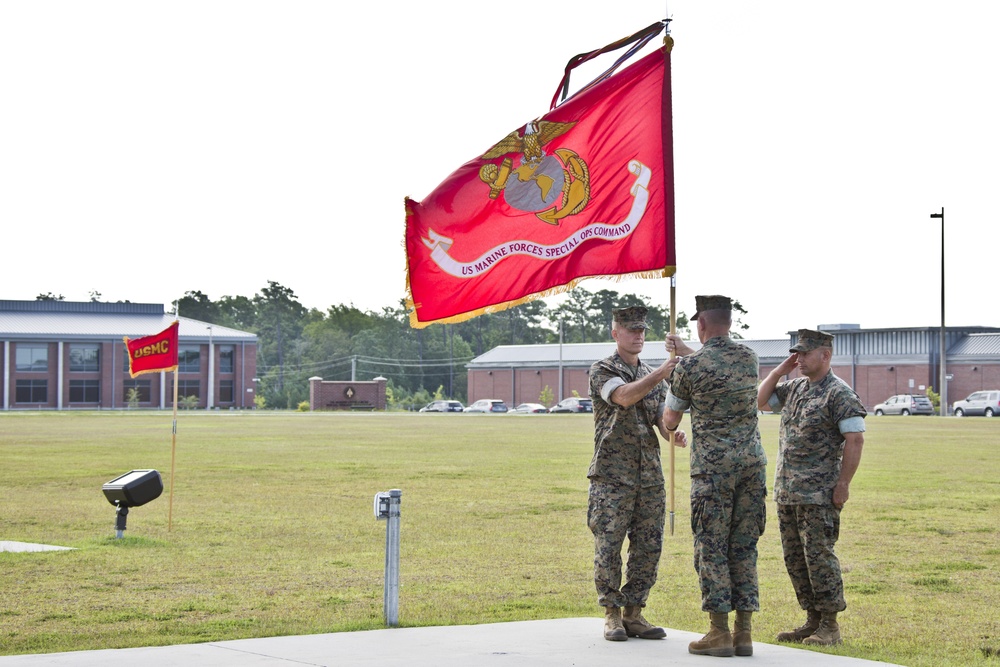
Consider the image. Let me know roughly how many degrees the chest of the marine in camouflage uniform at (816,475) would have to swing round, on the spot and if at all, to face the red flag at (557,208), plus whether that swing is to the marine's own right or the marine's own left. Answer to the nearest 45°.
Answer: approximately 45° to the marine's own right

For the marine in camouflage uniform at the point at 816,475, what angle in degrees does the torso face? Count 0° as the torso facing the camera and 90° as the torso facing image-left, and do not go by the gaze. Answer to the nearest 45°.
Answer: approximately 45°

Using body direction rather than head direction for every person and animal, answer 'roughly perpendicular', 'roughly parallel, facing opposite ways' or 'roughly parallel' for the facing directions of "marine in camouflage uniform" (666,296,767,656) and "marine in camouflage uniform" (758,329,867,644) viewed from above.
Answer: roughly perpendicular

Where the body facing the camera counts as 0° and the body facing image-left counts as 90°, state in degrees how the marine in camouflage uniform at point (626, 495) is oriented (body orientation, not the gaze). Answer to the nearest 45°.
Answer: approximately 315°

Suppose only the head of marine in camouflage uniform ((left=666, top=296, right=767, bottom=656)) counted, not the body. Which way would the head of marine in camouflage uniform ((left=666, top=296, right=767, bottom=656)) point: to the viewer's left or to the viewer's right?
to the viewer's left

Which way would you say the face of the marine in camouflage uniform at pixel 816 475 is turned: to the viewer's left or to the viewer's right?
to the viewer's left

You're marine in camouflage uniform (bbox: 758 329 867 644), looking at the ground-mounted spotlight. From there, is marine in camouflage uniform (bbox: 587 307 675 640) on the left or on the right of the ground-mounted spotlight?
left

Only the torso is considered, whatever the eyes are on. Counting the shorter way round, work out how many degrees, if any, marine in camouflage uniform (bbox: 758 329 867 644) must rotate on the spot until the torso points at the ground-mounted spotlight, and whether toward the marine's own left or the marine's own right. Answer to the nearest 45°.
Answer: approximately 90° to the marine's own right

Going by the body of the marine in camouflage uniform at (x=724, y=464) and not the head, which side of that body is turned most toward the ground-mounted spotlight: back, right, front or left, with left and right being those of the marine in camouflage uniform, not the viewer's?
front

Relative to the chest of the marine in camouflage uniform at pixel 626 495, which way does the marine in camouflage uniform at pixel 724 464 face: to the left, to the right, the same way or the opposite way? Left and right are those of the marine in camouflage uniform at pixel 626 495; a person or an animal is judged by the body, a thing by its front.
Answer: the opposite way

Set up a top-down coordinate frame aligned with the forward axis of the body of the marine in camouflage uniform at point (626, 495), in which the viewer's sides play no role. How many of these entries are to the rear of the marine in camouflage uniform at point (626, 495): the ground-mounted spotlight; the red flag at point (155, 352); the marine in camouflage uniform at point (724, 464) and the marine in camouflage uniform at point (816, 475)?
2

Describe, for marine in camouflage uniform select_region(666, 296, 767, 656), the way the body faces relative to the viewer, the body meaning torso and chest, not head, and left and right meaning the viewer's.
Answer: facing away from the viewer and to the left of the viewer

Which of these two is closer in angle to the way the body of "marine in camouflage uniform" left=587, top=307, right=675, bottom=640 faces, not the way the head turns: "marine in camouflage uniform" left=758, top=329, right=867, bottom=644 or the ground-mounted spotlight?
the marine in camouflage uniform
